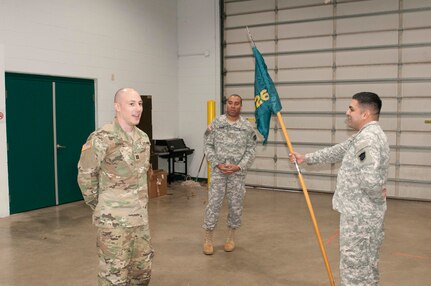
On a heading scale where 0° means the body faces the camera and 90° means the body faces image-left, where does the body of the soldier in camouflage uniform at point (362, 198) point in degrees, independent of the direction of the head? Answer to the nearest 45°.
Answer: approximately 90°

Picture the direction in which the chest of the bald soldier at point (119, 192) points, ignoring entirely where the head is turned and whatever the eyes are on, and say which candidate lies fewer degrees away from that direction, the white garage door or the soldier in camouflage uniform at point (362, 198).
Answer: the soldier in camouflage uniform

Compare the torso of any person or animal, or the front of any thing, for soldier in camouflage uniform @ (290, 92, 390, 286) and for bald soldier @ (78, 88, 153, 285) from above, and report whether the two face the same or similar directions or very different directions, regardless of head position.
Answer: very different directions

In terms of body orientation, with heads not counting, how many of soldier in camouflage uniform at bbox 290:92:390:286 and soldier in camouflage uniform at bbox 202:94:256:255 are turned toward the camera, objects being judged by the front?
1

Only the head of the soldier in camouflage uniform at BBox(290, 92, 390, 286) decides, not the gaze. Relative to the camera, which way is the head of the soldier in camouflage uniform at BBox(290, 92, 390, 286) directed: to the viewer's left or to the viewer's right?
to the viewer's left

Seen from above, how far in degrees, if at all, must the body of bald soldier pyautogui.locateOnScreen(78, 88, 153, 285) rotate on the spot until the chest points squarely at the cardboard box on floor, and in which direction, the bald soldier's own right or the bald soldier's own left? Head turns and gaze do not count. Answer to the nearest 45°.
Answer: approximately 135° to the bald soldier's own left

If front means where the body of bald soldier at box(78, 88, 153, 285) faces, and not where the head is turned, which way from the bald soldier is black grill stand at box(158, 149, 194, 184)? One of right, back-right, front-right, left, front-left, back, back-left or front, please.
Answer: back-left

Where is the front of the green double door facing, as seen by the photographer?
facing the viewer and to the right of the viewer

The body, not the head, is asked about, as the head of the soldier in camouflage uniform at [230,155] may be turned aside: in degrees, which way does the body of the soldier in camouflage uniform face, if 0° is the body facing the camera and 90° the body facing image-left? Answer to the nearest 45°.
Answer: approximately 0°

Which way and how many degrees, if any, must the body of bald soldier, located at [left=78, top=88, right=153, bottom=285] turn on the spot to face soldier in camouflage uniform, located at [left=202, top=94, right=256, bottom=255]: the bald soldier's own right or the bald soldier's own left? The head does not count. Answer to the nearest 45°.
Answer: approximately 90° to the bald soldier's own left

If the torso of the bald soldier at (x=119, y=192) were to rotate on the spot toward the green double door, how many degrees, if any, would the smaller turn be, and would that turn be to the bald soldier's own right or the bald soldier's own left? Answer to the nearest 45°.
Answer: approximately 135° to the bald soldier's own left
